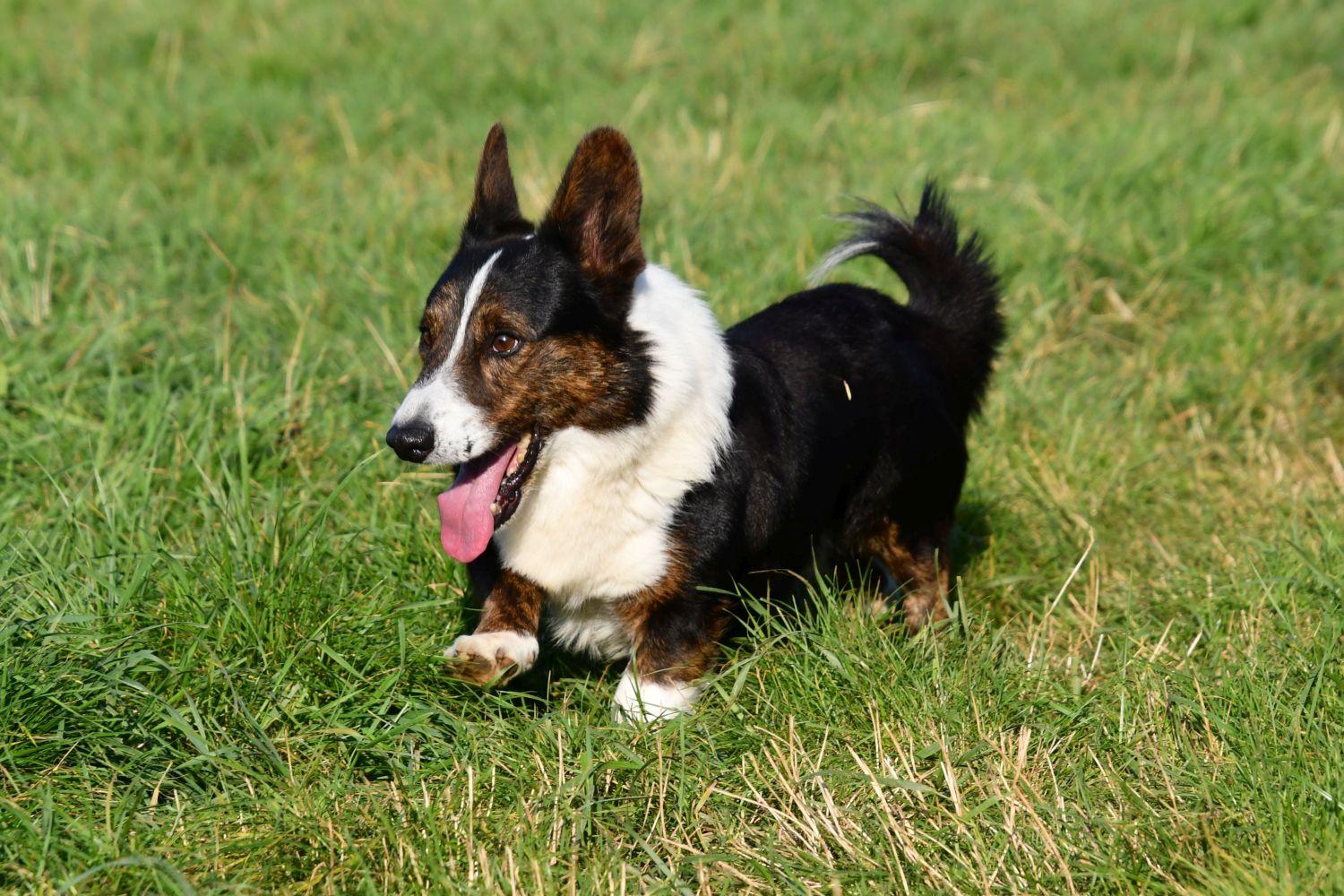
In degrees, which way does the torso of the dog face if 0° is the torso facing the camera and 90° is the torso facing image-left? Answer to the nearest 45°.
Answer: approximately 45°
